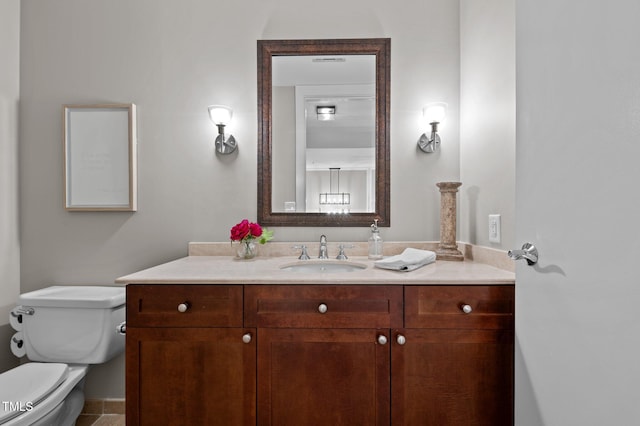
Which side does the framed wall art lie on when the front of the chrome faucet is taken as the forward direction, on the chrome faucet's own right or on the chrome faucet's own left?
on the chrome faucet's own right

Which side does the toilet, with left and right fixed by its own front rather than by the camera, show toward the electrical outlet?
left

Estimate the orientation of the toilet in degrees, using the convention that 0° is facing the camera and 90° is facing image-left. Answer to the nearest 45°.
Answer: approximately 45°

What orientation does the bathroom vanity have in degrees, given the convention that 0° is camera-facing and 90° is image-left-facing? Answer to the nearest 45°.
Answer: approximately 0°

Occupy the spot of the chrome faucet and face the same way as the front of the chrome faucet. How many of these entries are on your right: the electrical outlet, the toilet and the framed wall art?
2

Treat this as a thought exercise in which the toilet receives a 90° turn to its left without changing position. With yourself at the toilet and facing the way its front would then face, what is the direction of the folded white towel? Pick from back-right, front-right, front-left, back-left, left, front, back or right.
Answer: front

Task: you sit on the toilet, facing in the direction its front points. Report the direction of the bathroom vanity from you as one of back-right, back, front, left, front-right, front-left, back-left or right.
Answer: left

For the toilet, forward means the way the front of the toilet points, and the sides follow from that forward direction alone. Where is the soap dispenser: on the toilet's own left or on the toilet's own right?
on the toilet's own left
